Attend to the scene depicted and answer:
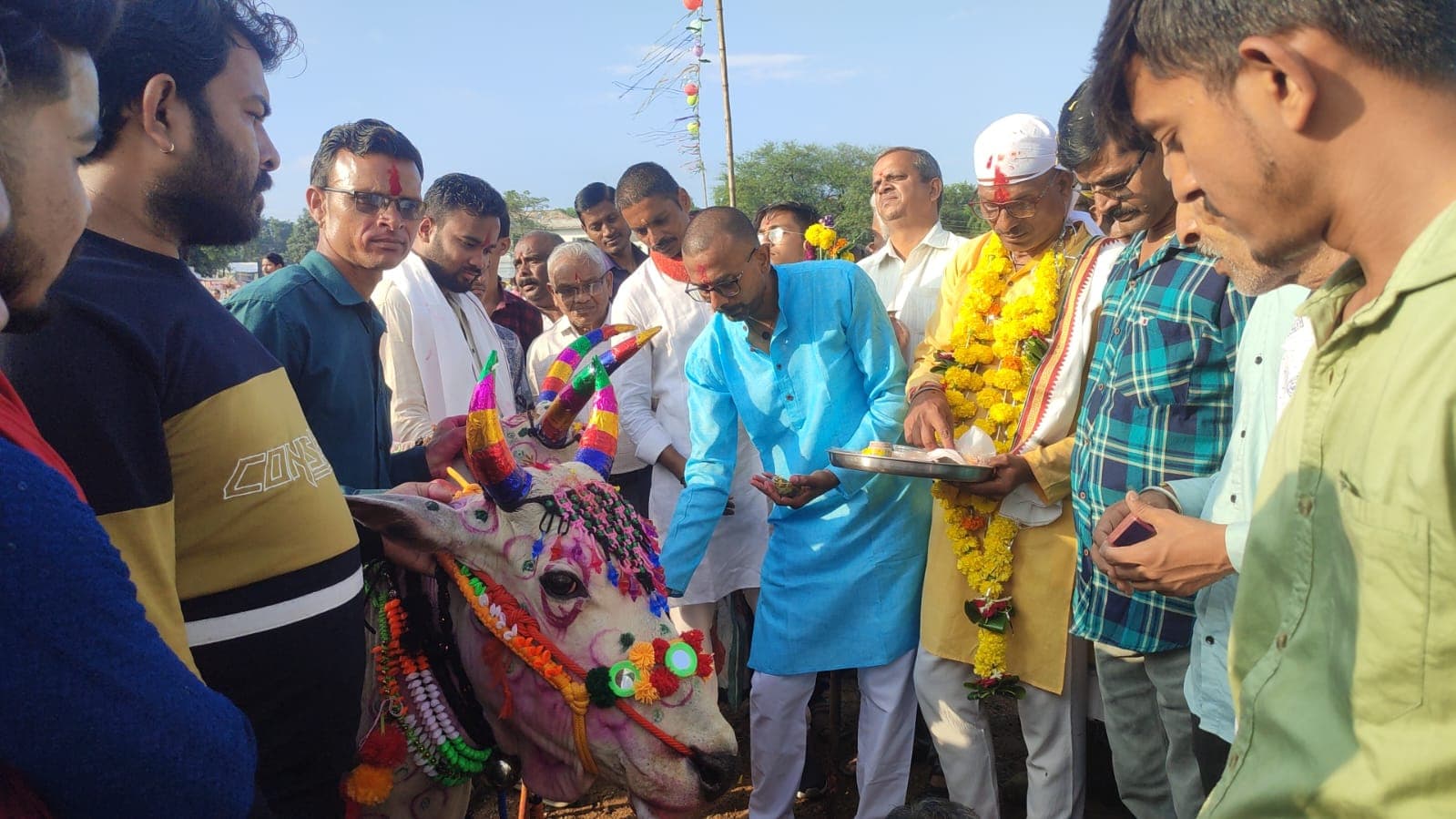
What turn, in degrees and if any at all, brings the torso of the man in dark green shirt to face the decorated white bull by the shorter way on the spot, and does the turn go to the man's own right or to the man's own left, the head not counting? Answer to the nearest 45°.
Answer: approximately 45° to the man's own right

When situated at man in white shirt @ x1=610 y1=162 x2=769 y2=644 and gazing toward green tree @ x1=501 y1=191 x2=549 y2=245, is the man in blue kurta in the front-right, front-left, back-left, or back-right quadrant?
back-right

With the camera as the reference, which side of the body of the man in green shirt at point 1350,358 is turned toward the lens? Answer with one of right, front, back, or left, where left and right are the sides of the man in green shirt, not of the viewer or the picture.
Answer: left

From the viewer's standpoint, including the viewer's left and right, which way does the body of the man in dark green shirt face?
facing the viewer and to the right of the viewer

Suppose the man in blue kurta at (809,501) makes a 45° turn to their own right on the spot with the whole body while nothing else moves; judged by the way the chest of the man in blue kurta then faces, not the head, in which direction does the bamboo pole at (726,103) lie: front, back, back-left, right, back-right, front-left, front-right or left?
right

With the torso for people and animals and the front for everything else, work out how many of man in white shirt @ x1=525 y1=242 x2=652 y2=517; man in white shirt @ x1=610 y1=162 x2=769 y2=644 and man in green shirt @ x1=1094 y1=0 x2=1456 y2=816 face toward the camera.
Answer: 2

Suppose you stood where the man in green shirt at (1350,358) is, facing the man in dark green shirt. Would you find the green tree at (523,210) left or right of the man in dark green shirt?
right

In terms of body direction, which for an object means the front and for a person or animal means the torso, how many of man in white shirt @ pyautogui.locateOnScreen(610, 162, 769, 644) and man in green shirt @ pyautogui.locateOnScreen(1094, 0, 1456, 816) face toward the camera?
1

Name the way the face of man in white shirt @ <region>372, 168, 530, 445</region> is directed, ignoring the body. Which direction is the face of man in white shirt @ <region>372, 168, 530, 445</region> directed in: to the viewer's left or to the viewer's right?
to the viewer's right

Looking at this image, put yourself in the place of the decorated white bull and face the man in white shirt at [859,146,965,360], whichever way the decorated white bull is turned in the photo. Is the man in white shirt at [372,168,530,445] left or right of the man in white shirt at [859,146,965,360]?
left

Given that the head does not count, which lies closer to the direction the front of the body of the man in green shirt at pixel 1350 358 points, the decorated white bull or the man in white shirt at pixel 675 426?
the decorated white bull

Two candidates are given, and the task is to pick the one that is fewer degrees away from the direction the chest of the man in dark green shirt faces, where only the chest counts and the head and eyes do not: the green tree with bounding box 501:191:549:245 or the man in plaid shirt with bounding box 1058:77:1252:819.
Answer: the man in plaid shirt

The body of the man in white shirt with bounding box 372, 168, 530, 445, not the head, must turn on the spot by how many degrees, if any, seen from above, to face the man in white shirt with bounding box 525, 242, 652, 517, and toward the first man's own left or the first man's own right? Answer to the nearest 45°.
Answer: approximately 90° to the first man's own left
